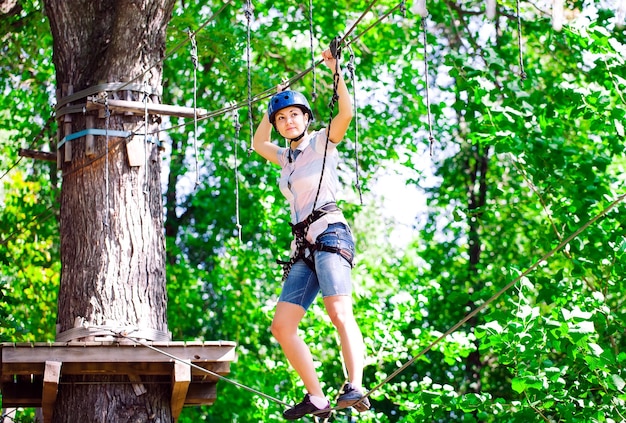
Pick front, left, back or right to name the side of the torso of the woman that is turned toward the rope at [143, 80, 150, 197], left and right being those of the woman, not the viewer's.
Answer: right

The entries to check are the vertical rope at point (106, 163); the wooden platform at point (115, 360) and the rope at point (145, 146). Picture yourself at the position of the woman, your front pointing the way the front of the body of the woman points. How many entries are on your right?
3

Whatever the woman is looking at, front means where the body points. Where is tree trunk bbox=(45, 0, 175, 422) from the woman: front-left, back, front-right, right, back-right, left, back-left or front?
right

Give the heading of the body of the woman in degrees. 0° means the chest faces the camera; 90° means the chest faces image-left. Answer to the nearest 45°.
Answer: approximately 45°

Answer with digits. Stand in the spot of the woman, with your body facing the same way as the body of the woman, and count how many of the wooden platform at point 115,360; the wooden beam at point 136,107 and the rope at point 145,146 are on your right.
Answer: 3

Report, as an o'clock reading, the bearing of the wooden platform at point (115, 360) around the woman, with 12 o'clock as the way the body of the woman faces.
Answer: The wooden platform is roughly at 3 o'clock from the woman.

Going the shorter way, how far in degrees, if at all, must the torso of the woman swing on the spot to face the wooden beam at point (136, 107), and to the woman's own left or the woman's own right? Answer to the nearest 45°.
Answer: approximately 90° to the woman's own right

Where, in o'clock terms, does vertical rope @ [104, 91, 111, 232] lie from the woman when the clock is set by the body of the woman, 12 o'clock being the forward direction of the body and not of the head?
The vertical rope is roughly at 3 o'clock from the woman.
